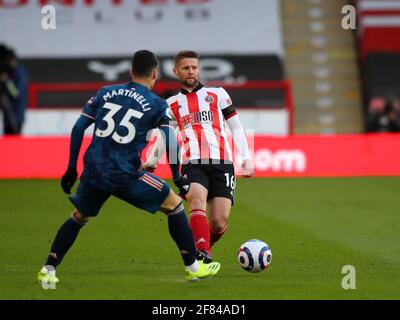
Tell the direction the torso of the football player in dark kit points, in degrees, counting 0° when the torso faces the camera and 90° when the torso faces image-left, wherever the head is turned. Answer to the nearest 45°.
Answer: approximately 225°

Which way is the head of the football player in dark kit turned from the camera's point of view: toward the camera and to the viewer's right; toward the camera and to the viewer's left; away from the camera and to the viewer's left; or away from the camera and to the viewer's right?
away from the camera and to the viewer's right

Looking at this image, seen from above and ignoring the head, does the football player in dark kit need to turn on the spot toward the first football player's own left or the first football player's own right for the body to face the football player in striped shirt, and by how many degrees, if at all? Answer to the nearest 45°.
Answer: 0° — they already face them
